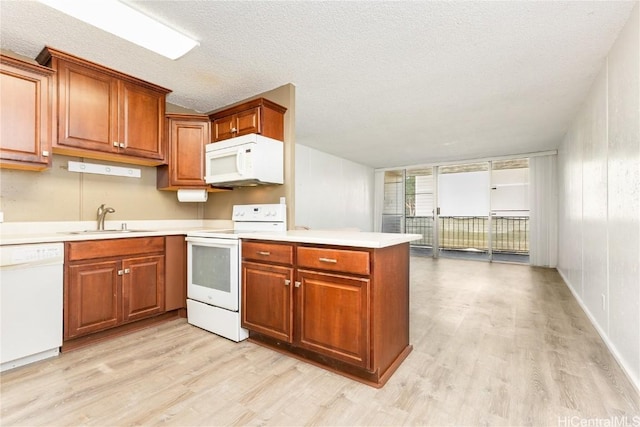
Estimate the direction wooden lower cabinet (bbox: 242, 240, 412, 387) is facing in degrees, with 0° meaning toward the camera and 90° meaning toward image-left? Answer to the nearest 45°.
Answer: approximately 45°

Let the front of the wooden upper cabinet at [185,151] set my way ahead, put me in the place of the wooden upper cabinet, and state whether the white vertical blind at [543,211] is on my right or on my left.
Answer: on my left

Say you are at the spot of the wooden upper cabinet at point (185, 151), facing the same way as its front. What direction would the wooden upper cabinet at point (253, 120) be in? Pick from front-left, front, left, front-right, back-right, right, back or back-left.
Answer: front-left

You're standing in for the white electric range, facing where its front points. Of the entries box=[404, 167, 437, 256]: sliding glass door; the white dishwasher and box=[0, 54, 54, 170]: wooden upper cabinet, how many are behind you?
1

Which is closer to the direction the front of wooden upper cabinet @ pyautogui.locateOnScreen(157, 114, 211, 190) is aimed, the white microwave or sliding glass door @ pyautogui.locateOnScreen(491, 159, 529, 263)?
the white microwave

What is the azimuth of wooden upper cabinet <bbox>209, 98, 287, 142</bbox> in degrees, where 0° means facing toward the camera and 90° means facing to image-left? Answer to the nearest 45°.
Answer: approximately 45°

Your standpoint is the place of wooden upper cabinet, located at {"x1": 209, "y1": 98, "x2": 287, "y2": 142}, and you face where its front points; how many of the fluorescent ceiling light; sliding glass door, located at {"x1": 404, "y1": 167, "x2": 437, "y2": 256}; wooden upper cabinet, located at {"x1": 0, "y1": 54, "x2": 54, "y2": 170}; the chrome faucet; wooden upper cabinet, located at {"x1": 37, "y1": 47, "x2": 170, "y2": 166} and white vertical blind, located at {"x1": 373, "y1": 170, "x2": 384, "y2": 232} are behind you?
2

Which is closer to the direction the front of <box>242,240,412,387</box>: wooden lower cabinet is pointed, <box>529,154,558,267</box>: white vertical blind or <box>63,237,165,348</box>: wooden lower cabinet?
the wooden lower cabinet
